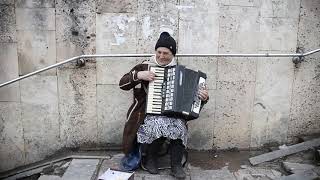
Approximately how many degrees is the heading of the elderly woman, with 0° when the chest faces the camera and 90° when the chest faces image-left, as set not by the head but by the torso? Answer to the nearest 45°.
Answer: approximately 0°
